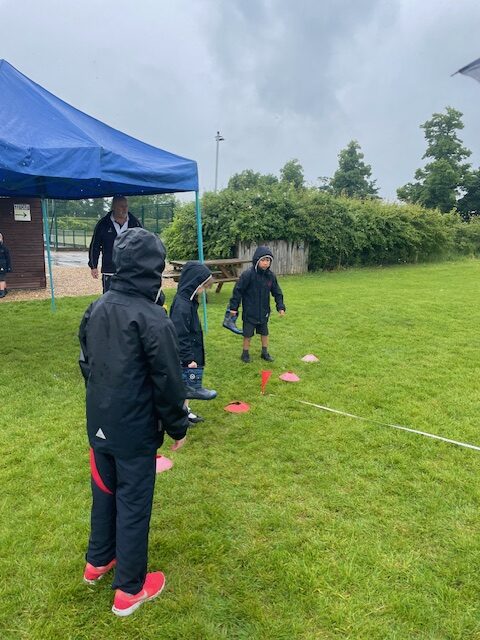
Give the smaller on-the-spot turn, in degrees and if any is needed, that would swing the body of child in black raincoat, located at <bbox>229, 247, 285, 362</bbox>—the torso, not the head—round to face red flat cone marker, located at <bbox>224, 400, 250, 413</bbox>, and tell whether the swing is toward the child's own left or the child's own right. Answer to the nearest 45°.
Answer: approximately 45° to the child's own right

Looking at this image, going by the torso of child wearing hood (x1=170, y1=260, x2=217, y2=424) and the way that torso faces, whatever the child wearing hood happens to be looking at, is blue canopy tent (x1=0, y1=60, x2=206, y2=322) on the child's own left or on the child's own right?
on the child's own left

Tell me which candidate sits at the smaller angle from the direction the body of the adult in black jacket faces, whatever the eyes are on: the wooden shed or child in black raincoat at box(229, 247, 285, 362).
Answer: the child in black raincoat

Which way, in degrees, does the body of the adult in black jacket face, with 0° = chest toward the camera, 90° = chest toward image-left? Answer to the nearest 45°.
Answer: approximately 0°

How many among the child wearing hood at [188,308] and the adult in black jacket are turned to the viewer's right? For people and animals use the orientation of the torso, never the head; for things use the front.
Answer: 1

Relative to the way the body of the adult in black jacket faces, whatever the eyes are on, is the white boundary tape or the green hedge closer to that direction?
the white boundary tape

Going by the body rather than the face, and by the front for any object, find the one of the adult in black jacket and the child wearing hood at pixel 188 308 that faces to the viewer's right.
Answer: the child wearing hood

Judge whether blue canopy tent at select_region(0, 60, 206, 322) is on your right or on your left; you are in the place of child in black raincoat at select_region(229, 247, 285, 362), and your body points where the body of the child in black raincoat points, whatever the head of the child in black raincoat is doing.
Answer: on your right

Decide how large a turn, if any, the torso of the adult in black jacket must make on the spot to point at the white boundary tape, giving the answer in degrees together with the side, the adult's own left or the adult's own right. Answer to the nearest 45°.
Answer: approximately 45° to the adult's own left

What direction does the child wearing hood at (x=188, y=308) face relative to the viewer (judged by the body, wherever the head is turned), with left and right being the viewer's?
facing to the right of the viewer

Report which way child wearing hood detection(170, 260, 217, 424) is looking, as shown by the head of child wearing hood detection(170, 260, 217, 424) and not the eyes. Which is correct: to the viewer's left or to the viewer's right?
to the viewer's right

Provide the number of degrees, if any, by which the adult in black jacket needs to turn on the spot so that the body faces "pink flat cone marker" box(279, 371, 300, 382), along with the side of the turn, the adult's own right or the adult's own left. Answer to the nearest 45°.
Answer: approximately 45° to the adult's own left
